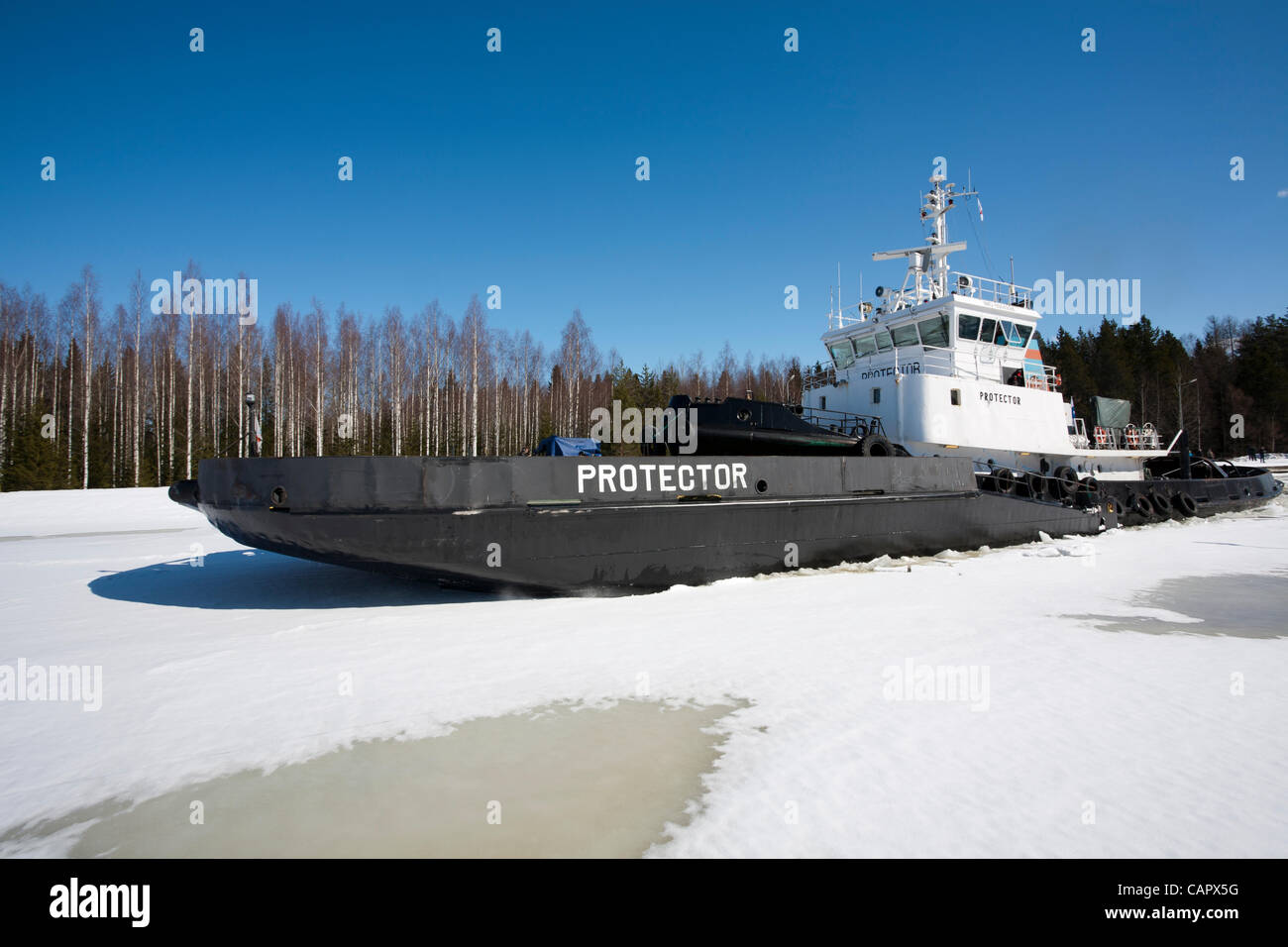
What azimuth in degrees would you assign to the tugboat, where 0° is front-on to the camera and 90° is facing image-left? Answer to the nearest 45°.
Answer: approximately 45°
